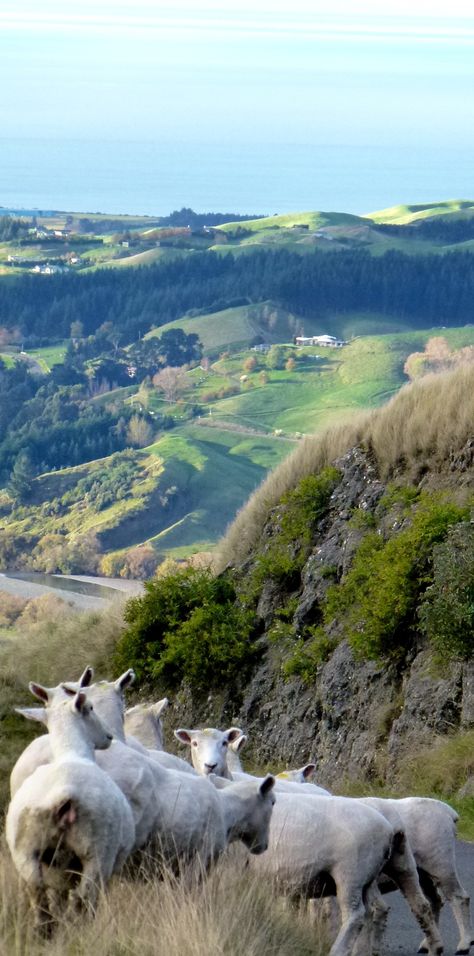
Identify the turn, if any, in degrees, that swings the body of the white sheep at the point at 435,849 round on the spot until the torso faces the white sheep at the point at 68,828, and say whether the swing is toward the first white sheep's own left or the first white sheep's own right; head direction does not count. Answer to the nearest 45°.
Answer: approximately 45° to the first white sheep's own left

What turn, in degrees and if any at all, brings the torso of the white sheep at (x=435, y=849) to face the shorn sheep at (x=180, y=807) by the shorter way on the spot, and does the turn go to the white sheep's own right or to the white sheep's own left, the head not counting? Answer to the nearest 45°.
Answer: approximately 45° to the white sheep's own left

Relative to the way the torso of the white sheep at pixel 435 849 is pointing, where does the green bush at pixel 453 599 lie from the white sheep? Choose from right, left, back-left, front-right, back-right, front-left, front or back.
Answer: right

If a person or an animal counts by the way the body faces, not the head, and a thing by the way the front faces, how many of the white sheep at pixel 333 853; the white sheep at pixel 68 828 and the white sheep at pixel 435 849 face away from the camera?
1

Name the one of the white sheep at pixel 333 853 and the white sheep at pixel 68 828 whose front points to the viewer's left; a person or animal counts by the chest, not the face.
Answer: the white sheep at pixel 333 853

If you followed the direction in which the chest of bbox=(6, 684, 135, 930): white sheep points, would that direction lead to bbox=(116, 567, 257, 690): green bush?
yes

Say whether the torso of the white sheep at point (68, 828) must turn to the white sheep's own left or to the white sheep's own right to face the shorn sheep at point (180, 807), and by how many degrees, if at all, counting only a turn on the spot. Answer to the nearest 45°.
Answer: approximately 45° to the white sheep's own right

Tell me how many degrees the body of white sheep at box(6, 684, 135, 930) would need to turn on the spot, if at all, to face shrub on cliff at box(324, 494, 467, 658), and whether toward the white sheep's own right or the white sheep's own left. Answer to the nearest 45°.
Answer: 0° — it already faces it

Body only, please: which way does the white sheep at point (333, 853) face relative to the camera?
to the viewer's left

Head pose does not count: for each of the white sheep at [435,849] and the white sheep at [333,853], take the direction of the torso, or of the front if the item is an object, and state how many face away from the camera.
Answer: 0

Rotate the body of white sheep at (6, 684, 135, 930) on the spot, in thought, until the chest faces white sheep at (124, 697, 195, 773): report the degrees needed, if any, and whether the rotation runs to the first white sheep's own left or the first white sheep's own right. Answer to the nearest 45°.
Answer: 0° — it already faces it

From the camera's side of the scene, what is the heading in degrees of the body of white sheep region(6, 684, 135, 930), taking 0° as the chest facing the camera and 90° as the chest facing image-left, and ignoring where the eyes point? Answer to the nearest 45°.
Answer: approximately 180°
